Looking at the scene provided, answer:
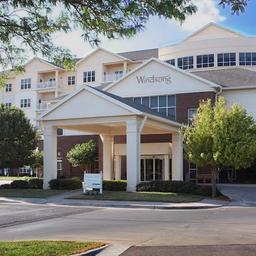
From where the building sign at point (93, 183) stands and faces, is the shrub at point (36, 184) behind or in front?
behind

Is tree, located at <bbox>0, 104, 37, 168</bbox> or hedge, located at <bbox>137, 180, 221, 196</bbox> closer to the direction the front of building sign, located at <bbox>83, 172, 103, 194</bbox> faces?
the hedge

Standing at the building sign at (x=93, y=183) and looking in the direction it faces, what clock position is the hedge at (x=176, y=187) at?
The hedge is roughly at 9 o'clock from the building sign.

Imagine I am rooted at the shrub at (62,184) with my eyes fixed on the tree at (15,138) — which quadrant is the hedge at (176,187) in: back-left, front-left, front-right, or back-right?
back-right

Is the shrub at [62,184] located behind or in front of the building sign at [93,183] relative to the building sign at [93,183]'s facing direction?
behind

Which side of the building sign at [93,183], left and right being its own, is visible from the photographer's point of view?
front

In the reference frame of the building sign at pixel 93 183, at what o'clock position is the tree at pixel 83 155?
The tree is roughly at 6 o'clock from the building sign.

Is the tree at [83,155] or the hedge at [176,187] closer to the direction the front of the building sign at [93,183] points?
the hedge

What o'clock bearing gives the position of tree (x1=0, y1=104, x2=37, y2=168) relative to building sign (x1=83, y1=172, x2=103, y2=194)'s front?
The tree is roughly at 5 o'clock from the building sign.

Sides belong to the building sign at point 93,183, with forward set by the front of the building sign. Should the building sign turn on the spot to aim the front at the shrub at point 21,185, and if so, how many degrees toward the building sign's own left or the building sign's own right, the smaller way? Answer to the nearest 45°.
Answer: approximately 135° to the building sign's own right

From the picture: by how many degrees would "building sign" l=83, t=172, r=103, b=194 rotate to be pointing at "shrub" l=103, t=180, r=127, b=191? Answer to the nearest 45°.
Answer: approximately 135° to its left

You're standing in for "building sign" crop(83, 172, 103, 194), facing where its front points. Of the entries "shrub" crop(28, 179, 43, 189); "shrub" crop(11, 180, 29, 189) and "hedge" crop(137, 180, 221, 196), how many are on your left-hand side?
1
